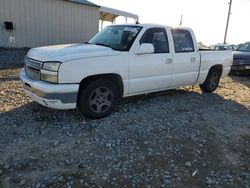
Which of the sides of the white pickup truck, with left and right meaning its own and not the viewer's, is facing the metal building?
right

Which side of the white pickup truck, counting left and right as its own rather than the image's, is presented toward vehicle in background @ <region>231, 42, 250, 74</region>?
back

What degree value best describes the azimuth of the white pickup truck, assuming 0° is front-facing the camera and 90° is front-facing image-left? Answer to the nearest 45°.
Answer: approximately 45°
